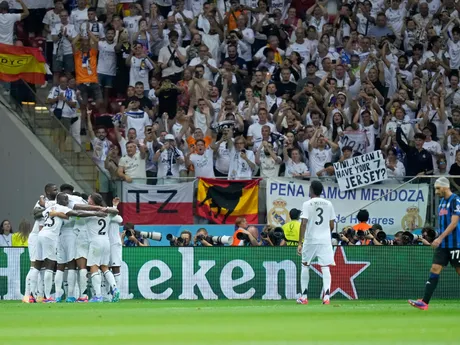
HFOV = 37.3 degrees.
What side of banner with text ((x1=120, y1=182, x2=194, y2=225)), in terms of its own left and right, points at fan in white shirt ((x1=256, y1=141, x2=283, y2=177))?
left

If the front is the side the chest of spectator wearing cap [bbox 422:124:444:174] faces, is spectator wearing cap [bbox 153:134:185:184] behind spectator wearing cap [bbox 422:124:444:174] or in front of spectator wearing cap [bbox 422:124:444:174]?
in front

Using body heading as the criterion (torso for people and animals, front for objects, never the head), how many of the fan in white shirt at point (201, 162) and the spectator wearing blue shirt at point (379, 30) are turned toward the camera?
2

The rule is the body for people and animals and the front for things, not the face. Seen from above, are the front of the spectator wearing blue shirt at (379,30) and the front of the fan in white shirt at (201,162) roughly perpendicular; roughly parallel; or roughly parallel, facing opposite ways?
roughly parallel

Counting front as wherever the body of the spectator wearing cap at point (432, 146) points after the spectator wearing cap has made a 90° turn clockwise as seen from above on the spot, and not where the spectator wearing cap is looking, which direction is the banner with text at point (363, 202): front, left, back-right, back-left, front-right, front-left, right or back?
left

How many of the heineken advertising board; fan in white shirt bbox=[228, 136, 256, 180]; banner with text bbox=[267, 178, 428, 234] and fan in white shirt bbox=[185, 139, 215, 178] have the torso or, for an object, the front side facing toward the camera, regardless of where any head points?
4

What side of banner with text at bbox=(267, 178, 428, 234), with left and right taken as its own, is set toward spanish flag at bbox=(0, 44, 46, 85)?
right

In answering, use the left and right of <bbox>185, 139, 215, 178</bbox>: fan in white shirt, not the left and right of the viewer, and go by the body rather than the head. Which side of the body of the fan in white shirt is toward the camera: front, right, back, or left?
front

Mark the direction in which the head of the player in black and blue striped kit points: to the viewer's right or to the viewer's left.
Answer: to the viewer's left

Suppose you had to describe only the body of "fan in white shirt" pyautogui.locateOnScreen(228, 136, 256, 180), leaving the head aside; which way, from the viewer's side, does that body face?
toward the camera

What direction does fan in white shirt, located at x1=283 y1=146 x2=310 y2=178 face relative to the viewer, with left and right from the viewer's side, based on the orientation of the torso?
facing the viewer

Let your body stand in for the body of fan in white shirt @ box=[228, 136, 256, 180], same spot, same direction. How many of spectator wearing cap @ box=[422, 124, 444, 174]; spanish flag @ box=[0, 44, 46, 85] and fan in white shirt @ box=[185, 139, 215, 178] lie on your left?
1

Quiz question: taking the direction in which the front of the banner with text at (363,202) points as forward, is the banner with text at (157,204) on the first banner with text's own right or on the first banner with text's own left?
on the first banner with text's own right

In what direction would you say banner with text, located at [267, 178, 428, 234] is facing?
toward the camera

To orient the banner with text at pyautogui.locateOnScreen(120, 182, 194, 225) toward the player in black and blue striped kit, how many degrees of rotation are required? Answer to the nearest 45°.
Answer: approximately 45° to its left

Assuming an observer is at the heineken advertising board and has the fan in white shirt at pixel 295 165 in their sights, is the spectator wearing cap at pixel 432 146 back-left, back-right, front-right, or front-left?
front-right
